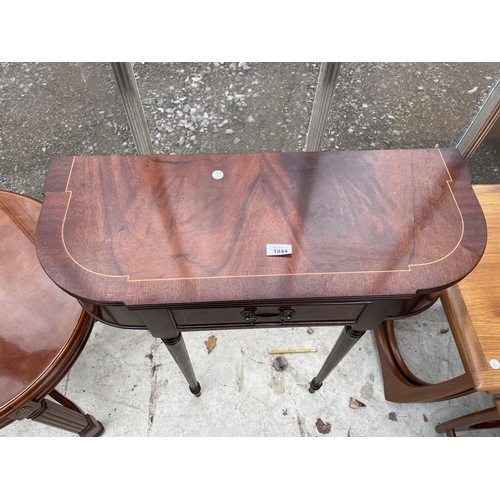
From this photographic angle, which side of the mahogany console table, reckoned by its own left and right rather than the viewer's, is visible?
front
